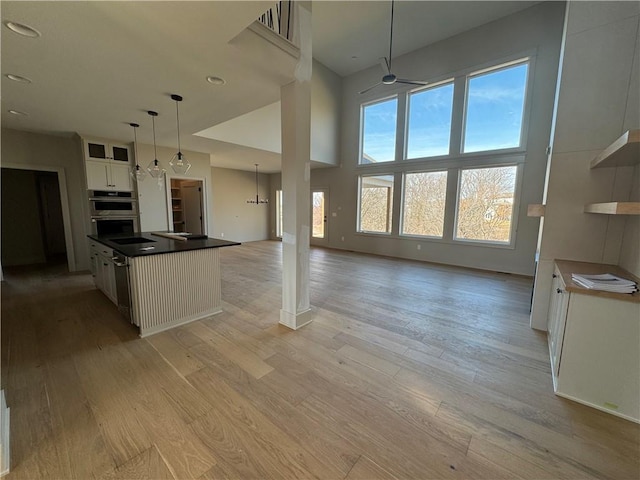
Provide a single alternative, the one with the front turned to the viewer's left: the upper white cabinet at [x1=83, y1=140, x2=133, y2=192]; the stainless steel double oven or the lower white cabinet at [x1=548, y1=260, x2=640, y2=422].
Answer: the lower white cabinet

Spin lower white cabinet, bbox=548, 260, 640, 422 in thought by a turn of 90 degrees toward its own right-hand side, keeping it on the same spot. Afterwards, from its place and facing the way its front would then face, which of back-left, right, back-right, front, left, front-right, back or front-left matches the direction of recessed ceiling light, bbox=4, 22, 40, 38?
back-left

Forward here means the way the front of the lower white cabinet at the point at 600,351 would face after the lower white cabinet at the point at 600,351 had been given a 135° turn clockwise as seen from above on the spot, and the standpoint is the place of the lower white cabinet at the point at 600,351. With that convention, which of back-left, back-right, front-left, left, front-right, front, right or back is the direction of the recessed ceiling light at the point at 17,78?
back

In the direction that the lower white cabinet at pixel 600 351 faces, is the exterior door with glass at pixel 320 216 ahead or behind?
ahead

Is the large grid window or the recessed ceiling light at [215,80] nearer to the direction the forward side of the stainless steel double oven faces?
the recessed ceiling light

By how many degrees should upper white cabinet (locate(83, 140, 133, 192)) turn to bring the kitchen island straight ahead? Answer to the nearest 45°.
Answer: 0° — it already faces it

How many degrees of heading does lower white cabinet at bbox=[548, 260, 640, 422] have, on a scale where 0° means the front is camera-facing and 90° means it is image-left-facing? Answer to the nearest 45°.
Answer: approximately 90°

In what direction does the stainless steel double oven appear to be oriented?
toward the camera

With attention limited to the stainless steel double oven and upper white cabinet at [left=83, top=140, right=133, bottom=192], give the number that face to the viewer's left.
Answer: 0

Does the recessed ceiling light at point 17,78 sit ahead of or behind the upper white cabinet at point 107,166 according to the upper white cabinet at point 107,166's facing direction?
ahead

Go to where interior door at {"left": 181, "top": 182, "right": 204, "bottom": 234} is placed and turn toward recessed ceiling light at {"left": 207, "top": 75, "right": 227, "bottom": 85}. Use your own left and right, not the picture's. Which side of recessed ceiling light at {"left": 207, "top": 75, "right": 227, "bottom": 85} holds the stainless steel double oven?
right

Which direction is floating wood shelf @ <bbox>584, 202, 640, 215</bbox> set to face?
to the viewer's left

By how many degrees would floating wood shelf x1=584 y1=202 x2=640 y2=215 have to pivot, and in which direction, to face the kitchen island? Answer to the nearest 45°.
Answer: approximately 45° to its left

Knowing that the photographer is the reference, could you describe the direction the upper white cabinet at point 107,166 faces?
facing the viewer

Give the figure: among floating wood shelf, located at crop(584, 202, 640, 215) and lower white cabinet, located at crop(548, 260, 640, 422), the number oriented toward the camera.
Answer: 0
